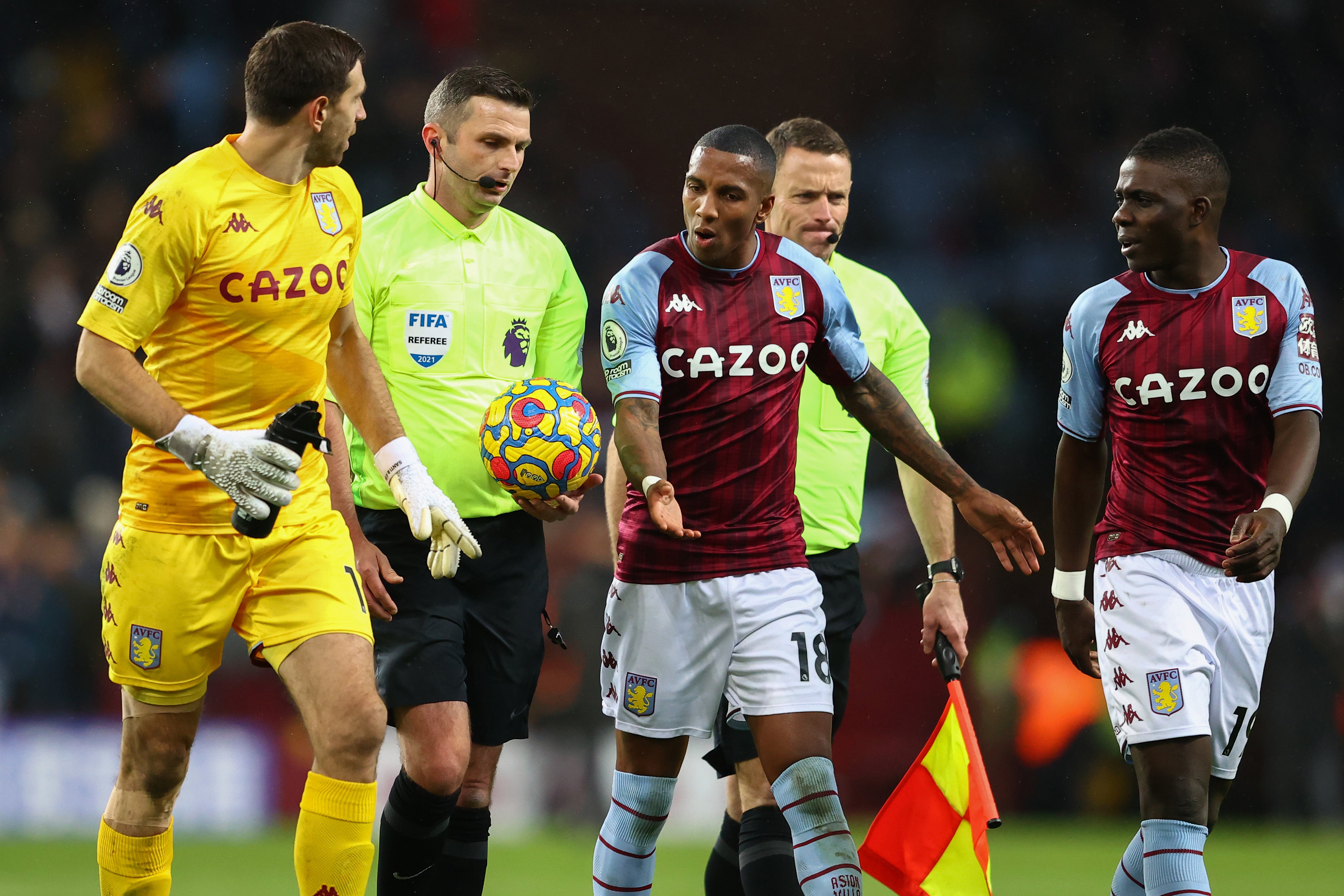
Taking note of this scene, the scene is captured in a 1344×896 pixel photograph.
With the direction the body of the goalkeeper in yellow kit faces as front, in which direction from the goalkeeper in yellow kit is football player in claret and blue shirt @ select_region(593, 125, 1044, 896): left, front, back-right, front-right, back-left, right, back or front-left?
front-left

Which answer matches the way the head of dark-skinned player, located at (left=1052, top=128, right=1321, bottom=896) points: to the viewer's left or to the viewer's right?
to the viewer's left

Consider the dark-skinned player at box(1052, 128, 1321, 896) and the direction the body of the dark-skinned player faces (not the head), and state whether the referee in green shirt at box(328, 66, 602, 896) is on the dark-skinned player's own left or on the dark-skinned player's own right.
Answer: on the dark-skinned player's own right

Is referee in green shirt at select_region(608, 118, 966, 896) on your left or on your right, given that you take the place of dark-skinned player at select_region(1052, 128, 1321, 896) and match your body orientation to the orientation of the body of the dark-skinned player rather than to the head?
on your right

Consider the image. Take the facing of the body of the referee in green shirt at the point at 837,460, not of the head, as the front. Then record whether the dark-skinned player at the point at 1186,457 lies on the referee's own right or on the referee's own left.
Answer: on the referee's own left

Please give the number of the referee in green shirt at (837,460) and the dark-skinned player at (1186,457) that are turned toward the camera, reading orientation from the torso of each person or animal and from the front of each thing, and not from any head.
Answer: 2

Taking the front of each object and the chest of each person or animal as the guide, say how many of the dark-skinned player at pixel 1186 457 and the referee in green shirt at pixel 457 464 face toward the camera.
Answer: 2

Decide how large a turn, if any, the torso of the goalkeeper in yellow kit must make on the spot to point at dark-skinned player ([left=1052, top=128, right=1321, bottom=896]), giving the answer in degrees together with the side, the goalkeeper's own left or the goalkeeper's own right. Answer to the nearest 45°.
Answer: approximately 45° to the goalkeeper's own left

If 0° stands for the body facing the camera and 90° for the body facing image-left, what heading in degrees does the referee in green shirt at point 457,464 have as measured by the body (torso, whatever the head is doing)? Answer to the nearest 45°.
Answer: approximately 0°

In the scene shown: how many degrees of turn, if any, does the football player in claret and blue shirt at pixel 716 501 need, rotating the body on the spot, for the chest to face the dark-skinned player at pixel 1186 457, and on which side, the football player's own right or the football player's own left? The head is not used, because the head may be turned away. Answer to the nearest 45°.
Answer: approximately 90° to the football player's own left
